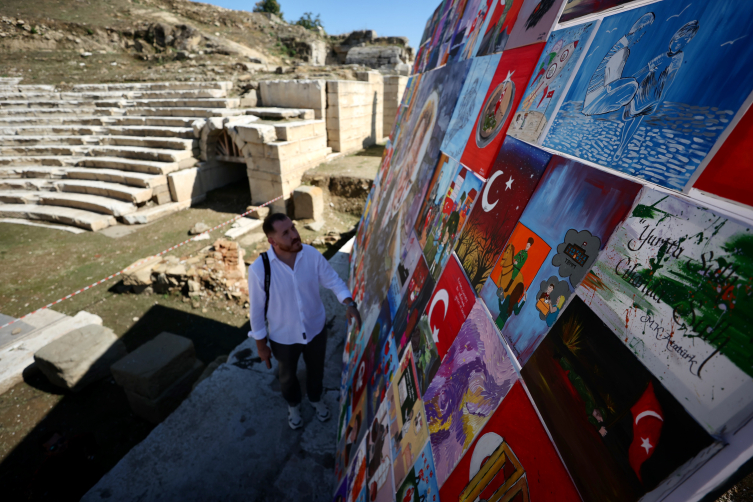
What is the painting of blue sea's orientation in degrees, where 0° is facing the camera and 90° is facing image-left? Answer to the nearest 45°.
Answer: approximately 45°

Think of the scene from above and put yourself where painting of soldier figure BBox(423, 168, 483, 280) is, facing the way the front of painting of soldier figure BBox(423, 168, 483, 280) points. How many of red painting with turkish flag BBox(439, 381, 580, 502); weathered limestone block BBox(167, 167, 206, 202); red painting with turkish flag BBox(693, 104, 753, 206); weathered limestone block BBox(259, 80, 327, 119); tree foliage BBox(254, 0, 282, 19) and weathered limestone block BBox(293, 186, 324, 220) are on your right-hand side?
4

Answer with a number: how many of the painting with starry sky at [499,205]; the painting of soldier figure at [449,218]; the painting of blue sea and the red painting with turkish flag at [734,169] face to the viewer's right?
0

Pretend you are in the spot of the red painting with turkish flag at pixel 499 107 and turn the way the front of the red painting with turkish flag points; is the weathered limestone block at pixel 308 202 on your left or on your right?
on your right

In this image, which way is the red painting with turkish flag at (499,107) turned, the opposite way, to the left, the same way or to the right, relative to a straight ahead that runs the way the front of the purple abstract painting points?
the same way

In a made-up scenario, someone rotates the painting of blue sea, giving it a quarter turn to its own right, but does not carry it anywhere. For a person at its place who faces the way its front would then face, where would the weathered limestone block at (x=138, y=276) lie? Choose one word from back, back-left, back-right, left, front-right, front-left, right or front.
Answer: front-left

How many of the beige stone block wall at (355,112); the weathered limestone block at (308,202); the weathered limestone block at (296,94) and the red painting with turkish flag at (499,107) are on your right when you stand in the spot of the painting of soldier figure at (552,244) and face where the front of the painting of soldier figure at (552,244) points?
4

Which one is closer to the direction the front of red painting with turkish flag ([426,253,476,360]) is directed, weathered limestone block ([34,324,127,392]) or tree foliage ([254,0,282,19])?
the weathered limestone block

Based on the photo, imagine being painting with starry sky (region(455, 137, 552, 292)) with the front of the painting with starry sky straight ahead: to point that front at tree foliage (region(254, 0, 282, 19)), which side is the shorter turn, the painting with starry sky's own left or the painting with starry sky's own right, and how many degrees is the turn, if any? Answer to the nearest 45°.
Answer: approximately 90° to the painting with starry sky's own right

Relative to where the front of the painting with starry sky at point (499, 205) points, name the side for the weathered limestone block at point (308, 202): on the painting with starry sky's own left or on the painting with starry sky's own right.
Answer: on the painting with starry sky's own right

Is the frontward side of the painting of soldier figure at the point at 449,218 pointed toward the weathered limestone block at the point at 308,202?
no

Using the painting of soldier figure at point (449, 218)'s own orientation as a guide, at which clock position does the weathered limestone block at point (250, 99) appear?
The weathered limestone block is roughly at 3 o'clock from the painting of soldier figure.

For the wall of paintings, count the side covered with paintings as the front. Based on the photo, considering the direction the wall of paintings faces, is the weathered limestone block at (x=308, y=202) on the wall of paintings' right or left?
on its right

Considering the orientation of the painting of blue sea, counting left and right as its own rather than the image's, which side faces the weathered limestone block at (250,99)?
right

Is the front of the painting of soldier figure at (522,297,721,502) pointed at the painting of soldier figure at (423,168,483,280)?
no

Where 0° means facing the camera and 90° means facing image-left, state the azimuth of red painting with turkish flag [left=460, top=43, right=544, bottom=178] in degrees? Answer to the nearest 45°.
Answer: approximately 45°

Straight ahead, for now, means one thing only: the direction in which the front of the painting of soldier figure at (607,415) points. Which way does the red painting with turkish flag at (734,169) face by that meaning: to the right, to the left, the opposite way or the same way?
the same way

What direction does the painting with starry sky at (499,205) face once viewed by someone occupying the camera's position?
facing the viewer and to the left of the viewer

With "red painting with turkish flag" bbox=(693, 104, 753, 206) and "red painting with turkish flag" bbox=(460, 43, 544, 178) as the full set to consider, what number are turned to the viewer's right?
0

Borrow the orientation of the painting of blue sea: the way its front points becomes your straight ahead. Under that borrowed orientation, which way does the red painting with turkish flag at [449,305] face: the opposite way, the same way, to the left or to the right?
the same way

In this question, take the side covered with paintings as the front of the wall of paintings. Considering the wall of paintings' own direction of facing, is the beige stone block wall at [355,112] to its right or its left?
on its right
